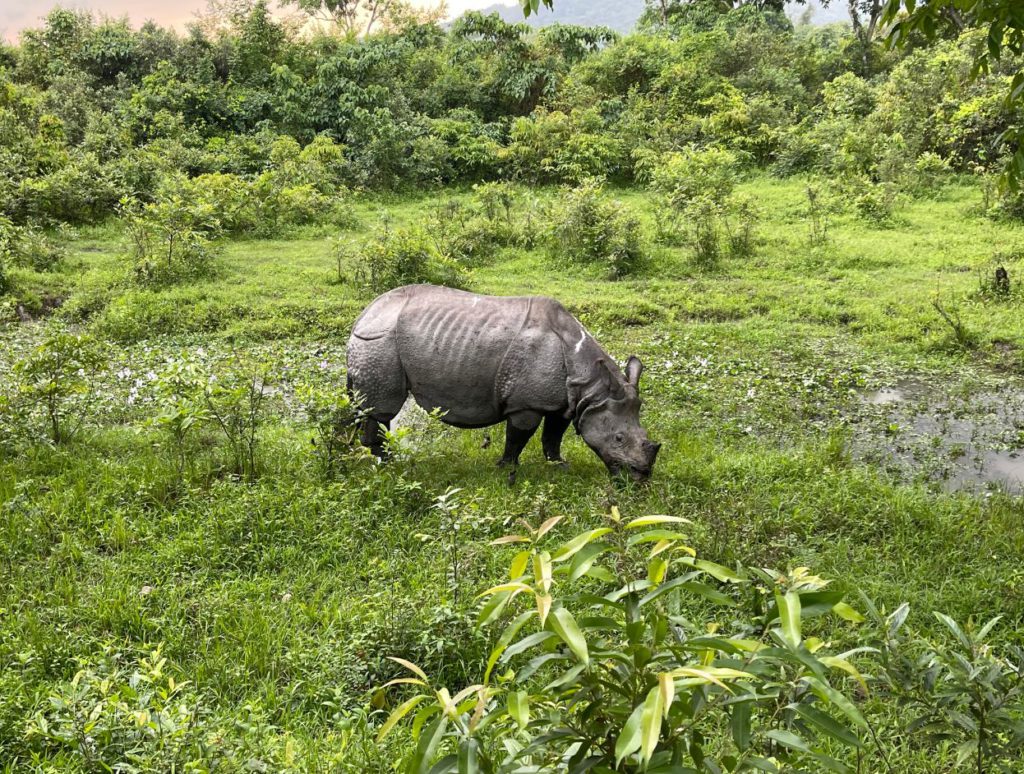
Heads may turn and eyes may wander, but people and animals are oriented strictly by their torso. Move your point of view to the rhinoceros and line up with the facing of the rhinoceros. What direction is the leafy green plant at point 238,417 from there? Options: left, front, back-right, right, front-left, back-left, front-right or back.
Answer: back

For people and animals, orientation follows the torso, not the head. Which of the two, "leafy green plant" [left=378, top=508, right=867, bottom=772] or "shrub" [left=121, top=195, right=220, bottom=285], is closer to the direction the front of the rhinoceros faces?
the leafy green plant

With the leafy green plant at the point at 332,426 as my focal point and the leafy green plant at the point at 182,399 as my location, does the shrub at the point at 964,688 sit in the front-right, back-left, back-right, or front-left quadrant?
front-right

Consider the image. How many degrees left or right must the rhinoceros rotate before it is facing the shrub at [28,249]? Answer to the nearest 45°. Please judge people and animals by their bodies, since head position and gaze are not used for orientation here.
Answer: approximately 135° to its left

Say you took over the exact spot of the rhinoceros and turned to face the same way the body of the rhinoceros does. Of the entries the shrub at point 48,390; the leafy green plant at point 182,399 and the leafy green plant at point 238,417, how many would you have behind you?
3

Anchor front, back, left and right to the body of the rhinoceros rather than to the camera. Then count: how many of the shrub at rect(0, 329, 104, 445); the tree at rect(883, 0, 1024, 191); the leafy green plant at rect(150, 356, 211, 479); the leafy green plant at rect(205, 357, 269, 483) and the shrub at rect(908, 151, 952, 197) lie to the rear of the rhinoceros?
3

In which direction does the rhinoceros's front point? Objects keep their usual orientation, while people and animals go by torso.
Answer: to the viewer's right

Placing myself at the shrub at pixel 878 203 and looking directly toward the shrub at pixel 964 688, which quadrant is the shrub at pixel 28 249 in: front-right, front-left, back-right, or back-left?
front-right

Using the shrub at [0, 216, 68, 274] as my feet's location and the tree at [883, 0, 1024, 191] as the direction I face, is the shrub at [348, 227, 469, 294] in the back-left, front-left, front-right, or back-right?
front-left

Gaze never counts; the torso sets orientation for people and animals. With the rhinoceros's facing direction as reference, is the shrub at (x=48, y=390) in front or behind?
behind

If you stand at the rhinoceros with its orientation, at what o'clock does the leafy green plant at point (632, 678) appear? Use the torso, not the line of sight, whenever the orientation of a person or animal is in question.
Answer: The leafy green plant is roughly at 3 o'clock from the rhinoceros.

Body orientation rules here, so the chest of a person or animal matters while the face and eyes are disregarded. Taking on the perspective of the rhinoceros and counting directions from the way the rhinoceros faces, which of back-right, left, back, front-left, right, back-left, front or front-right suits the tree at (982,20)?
front-right

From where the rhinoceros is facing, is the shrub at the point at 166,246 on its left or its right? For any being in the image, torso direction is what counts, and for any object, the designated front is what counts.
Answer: on its left

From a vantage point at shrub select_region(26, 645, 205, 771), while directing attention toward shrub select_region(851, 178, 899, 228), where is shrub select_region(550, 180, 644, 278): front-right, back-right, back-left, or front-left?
front-left
